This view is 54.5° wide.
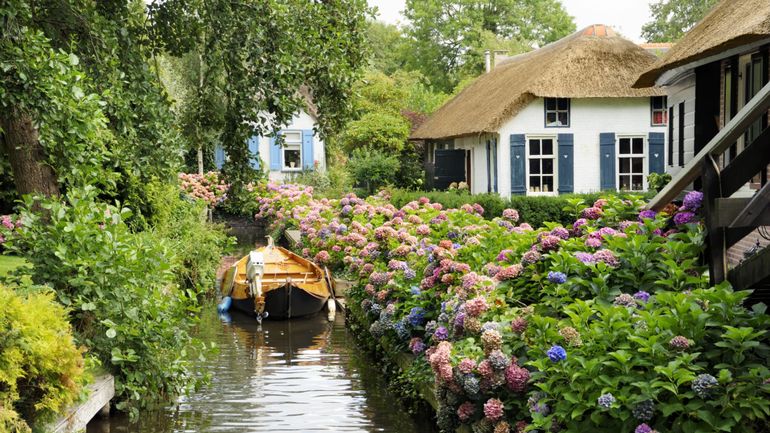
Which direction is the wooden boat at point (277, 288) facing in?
away from the camera

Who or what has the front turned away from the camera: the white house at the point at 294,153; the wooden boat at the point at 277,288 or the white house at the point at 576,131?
the wooden boat

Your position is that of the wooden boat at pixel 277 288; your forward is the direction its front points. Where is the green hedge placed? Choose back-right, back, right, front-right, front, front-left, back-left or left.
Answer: front-right

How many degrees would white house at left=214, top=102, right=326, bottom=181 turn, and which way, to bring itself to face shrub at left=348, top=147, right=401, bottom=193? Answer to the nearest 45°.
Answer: approximately 45° to its left

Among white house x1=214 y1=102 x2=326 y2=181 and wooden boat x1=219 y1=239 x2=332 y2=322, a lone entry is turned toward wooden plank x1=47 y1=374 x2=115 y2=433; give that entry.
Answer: the white house

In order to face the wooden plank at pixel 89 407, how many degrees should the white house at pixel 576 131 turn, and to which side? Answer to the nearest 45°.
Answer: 0° — it already faces it

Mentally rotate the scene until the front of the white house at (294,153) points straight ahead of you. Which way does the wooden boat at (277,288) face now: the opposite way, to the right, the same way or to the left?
the opposite way

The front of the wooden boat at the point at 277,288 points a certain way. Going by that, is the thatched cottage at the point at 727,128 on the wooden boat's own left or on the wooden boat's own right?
on the wooden boat's own right

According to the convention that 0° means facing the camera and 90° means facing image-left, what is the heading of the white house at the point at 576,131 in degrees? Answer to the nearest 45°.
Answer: approximately 0°
